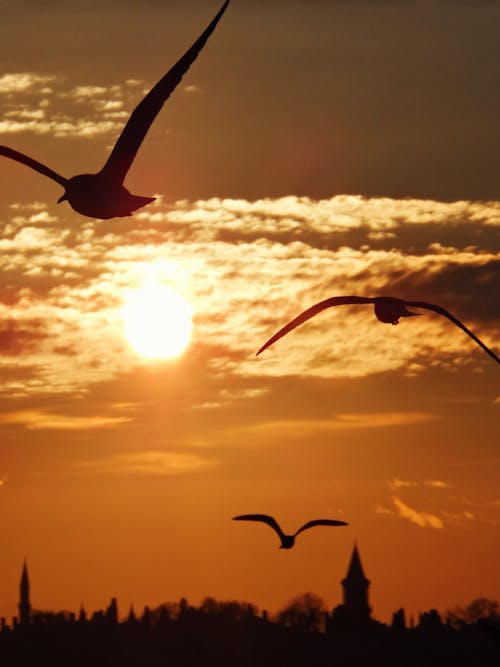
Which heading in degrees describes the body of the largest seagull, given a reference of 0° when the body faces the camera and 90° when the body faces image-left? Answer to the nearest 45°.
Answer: approximately 45°
